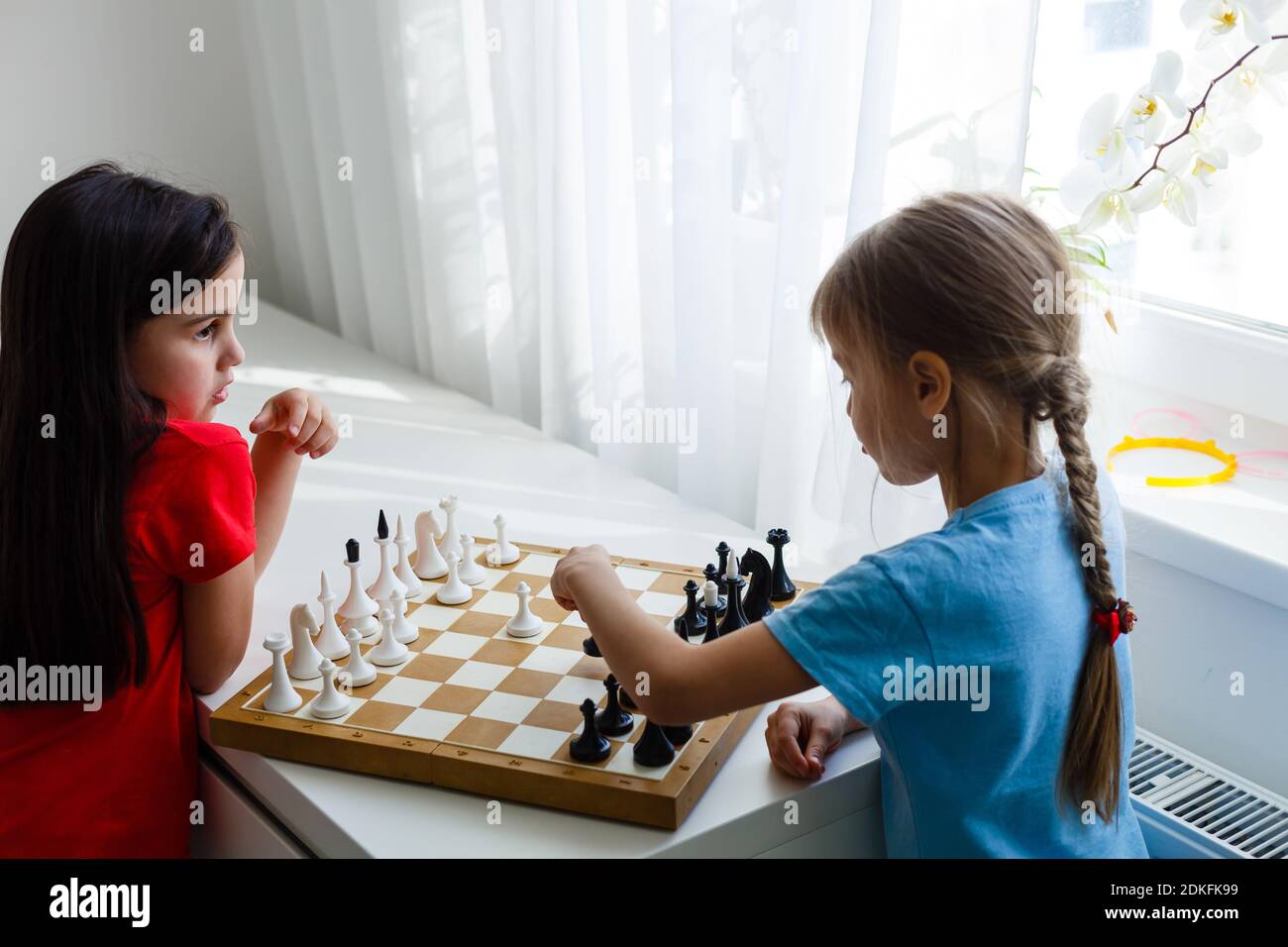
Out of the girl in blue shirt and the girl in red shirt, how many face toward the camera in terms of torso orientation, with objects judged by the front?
0

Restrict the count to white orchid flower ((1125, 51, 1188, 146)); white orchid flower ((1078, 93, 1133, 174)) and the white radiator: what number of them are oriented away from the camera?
0

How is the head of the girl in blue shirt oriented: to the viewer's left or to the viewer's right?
to the viewer's left

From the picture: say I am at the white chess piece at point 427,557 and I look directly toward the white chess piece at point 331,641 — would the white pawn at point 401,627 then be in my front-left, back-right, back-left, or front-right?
front-left

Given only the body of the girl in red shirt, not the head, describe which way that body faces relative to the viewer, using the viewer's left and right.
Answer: facing away from the viewer and to the right of the viewer

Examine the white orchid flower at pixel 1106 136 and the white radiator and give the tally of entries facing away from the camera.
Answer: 0

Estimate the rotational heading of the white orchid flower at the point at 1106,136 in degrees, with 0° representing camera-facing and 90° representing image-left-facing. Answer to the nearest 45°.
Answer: approximately 45°

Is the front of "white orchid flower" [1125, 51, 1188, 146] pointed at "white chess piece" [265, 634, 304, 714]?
yes

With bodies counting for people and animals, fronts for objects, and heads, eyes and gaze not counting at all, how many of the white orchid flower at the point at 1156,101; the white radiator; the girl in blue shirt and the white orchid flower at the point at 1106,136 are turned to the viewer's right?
0

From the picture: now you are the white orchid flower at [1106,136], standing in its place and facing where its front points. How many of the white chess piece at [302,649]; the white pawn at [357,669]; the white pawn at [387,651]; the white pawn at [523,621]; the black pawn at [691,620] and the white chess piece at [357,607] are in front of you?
6

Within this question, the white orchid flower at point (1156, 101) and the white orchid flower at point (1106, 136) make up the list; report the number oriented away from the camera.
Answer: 0

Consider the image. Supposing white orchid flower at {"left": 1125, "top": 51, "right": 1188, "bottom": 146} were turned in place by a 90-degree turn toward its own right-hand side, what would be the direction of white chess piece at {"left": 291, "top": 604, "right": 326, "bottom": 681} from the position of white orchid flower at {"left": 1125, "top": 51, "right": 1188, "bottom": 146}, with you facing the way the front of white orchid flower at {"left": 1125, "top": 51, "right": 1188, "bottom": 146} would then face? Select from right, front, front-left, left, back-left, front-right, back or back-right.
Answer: left

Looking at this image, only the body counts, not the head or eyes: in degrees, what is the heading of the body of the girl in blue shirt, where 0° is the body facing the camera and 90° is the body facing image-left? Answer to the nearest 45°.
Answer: approximately 135°

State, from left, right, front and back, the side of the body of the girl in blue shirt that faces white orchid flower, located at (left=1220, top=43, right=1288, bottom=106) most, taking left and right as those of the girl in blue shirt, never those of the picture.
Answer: right

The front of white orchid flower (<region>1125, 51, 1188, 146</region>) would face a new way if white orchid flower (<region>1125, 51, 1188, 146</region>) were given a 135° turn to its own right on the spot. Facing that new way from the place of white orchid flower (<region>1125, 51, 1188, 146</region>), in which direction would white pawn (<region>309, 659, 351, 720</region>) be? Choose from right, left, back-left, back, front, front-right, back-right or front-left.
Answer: back-left

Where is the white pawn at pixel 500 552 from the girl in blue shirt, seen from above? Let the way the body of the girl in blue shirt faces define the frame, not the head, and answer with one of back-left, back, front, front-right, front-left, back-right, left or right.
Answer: front

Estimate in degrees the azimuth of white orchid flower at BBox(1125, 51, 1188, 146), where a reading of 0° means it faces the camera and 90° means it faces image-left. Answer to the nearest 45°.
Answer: approximately 45°

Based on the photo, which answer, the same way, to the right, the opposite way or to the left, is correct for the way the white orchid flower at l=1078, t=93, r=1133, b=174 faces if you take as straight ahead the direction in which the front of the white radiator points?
the same way

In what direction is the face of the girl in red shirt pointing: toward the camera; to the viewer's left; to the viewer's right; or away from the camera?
to the viewer's right

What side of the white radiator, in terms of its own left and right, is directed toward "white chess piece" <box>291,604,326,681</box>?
front
